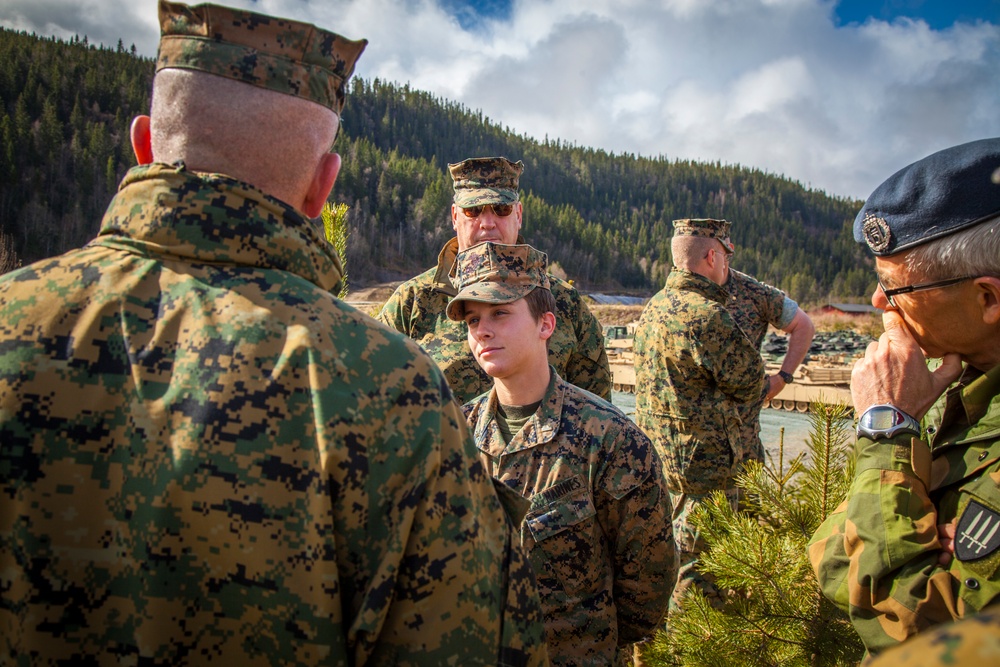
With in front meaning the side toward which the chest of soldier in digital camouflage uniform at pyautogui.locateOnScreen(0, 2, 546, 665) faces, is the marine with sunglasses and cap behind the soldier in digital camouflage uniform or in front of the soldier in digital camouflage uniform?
in front

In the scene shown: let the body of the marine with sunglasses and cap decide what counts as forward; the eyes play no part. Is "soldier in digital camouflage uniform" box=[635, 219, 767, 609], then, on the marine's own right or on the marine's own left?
on the marine's own left

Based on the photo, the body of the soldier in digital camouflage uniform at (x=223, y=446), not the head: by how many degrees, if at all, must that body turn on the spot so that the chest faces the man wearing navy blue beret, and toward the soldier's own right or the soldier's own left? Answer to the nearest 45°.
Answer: approximately 90° to the soldier's own right

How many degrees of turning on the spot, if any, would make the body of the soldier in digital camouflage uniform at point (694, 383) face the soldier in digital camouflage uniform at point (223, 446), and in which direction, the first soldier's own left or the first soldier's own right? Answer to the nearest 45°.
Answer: approximately 135° to the first soldier's own right

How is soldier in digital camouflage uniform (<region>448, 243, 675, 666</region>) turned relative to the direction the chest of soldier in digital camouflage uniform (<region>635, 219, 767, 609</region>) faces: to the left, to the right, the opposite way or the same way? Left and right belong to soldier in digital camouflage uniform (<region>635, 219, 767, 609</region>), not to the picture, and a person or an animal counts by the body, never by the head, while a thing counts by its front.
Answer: the opposite way

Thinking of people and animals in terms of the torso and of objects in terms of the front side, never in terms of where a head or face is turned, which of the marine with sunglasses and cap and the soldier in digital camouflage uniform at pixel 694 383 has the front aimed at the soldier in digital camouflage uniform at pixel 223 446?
the marine with sunglasses and cap

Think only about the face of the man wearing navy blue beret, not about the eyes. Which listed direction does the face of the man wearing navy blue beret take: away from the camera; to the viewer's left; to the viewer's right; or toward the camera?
to the viewer's left

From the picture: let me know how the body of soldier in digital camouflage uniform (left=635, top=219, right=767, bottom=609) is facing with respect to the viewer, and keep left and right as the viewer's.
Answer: facing away from the viewer and to the right of the viewer

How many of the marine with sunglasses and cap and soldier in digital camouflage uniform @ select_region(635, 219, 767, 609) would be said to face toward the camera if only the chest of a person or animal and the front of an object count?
1

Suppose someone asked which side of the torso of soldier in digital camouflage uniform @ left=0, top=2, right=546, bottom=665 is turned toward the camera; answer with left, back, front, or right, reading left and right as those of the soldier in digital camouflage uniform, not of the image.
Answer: back

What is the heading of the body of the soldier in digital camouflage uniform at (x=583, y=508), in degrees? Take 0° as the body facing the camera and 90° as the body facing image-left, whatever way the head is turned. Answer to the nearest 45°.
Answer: approximately 45°

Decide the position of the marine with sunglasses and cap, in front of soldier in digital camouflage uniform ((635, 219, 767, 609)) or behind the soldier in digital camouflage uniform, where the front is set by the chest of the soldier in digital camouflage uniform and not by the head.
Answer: behind

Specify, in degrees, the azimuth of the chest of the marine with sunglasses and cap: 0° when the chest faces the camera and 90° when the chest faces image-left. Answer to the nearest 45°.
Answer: approximately 0°

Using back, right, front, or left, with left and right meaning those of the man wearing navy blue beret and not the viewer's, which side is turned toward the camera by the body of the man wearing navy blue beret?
left
